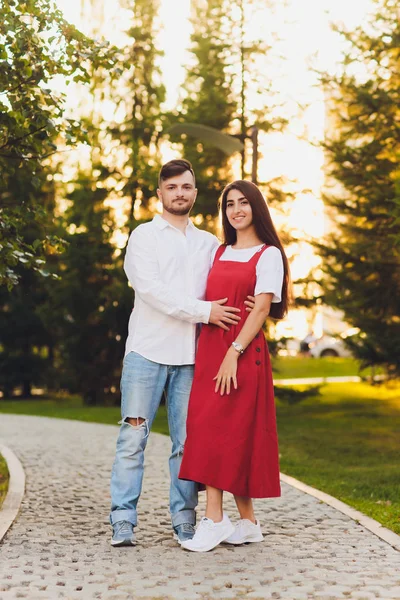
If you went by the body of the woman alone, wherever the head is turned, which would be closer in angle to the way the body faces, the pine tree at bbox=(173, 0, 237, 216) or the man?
the man

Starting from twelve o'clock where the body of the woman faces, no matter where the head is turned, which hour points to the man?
The man is roughly at 2 o'clock from the woman.

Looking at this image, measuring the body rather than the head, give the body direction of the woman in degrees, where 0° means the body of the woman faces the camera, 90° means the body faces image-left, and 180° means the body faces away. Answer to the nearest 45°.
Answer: approximately 45°

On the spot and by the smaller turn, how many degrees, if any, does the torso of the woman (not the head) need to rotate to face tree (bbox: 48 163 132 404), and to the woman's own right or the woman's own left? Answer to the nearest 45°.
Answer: approximately 135° to the woman's own right

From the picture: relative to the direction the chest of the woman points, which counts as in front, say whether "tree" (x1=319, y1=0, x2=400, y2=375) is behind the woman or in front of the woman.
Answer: behind

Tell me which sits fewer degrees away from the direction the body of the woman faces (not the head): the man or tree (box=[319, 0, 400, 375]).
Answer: the man

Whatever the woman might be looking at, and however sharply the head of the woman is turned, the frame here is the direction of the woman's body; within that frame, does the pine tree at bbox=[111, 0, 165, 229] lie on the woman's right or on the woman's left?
on the woman's right

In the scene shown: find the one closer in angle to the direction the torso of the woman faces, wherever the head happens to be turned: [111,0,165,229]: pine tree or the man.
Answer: the man

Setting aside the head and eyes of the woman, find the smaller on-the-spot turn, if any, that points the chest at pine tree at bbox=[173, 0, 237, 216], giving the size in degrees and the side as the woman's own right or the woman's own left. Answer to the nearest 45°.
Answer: approximately 135° to the woman's own right
